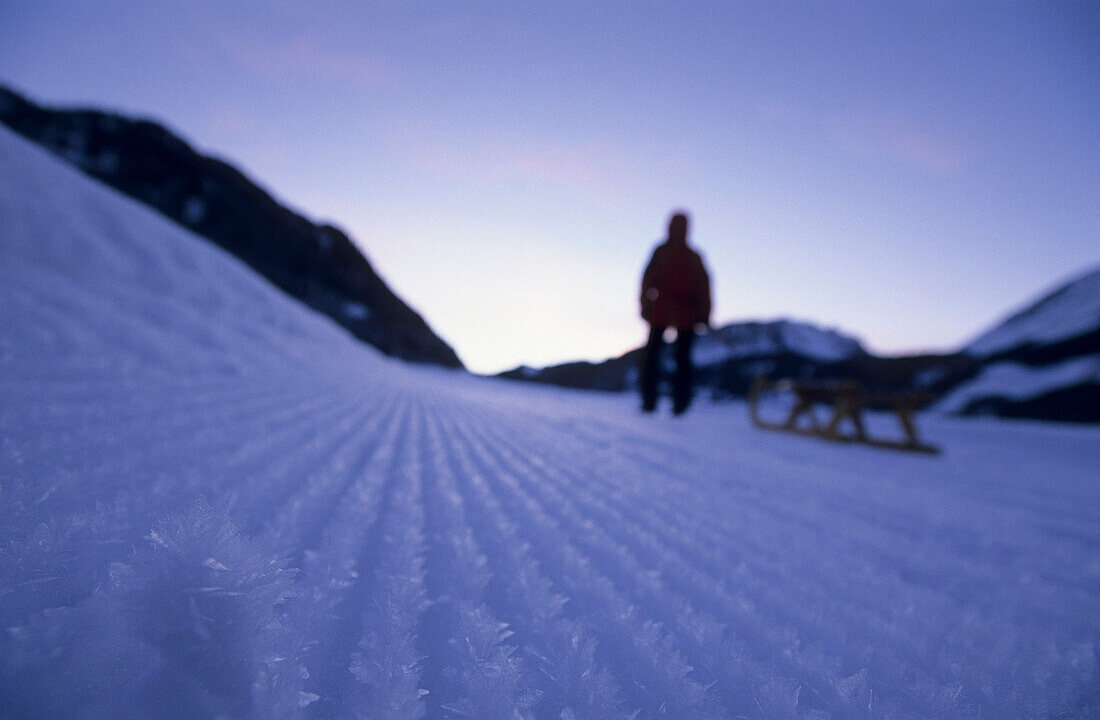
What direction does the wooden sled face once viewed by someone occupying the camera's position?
facing to the left of the viewer

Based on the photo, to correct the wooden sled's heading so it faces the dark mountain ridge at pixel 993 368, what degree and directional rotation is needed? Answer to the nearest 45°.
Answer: approximately 90° to its right

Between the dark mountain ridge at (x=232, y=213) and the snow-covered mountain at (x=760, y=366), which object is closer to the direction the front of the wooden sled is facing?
the dark mountain ridge

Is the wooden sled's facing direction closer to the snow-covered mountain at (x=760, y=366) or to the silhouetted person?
the silhouetted person

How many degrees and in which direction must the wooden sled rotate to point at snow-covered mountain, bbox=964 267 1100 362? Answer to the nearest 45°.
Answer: approximately 90° to its right

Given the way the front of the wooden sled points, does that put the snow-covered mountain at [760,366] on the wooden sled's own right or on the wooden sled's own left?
on the wooden sled's own right

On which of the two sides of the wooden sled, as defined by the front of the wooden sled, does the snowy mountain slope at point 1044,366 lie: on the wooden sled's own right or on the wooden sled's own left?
on the wooden sled's own right
